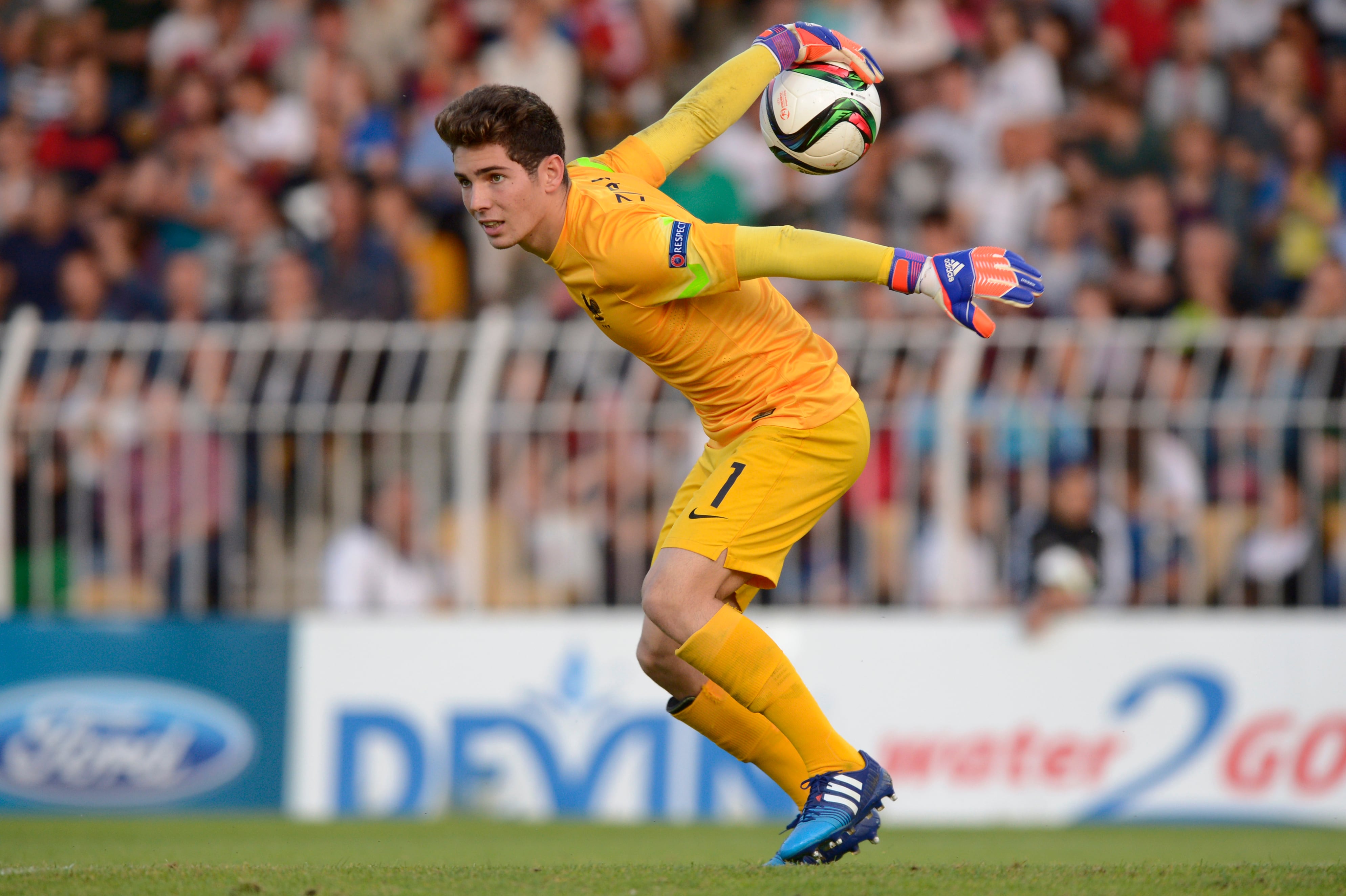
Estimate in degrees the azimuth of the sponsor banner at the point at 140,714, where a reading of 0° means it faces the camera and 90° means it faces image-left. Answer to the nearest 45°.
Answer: approximately 0°

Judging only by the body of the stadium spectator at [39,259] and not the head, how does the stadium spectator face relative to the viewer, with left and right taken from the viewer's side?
facing the viewer

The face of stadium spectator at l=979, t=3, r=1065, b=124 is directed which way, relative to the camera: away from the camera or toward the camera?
toward the camera

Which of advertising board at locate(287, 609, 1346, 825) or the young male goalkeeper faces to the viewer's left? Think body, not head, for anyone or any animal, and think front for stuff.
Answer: the young male goalkeeper

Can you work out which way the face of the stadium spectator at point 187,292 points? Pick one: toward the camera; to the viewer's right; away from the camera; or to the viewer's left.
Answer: toward the camera

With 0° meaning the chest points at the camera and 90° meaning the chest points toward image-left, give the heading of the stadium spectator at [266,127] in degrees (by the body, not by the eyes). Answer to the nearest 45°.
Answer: approximately 45°

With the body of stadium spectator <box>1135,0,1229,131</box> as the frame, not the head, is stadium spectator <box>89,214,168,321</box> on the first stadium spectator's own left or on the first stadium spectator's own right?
on the first stadium spectator's own right

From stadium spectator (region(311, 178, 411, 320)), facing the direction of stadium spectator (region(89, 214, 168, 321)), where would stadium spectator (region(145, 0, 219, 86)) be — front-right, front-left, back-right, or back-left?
front-right

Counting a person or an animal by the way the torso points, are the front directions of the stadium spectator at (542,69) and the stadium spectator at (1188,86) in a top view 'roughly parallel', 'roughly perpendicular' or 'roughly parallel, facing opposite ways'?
roughly parallel

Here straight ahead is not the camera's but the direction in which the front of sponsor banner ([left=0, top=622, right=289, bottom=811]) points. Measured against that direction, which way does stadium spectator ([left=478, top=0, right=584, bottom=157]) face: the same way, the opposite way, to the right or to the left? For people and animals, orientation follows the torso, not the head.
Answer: the same way

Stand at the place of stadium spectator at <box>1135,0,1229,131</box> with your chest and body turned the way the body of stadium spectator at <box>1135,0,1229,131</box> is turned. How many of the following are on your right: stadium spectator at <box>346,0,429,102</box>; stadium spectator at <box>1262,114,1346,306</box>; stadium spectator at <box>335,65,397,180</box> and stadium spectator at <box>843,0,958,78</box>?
3

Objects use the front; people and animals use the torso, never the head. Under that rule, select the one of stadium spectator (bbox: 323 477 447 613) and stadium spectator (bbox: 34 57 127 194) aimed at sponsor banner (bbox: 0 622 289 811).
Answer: stadium spectator (bbox: 34 57 127 194)

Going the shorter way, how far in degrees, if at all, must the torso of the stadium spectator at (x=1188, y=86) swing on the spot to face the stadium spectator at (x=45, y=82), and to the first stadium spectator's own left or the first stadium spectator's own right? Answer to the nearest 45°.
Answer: approximately 90° to the first stadium spectator's own right

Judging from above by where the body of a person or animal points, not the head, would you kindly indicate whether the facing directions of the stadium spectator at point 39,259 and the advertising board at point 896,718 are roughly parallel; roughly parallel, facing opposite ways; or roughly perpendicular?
roughly parallel

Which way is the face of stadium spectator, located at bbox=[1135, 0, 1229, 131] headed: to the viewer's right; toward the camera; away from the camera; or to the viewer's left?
toward the camera

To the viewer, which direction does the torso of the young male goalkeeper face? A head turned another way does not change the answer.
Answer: to the viewer's left

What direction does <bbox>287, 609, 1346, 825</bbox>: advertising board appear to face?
toward the camera

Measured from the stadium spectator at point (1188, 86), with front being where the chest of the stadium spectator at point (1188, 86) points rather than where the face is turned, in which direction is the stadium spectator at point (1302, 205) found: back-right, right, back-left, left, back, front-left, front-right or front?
front-left

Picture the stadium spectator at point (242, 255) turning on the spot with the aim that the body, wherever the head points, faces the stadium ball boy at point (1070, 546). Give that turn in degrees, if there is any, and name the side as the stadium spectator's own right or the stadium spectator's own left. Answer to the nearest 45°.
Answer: approximately 45° to the stadium spectator's own left

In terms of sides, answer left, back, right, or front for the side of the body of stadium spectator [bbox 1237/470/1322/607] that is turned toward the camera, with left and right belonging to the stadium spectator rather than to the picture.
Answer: front

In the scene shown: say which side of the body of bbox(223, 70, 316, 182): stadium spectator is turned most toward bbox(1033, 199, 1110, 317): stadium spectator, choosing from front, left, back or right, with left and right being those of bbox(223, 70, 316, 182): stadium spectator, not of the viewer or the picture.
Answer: left

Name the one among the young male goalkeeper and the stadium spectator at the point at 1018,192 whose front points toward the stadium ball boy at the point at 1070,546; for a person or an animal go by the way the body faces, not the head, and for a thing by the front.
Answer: the stadium spectator at the point at 1018,192
